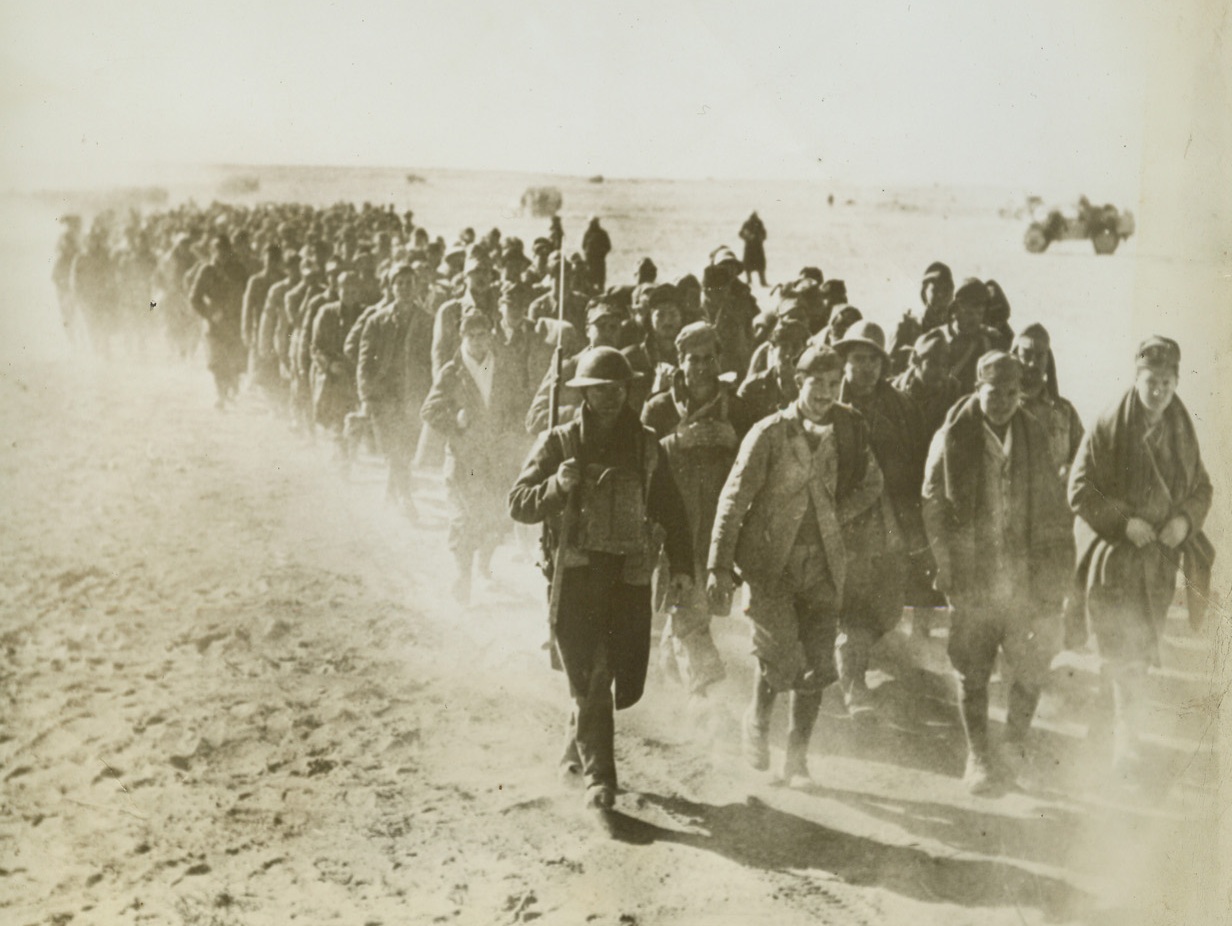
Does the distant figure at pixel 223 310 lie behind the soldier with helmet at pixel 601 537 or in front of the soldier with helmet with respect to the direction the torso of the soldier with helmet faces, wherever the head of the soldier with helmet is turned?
behind

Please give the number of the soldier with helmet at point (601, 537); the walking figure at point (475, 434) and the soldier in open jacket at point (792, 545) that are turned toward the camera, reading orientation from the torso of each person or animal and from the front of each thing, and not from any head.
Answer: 3

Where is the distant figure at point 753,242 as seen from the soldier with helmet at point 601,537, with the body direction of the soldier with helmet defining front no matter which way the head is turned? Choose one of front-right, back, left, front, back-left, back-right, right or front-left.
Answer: back

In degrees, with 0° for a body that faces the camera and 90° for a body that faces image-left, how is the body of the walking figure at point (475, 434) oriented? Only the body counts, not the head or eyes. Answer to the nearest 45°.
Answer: approximately 0°

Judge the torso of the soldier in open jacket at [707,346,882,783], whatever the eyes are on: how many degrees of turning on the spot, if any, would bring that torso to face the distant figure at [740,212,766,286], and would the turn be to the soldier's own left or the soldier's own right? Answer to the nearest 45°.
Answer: approximately 180°

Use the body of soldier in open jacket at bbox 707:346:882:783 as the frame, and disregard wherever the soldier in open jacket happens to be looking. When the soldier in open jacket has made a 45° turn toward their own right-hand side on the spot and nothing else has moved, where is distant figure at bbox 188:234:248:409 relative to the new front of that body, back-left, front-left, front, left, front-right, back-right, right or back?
right

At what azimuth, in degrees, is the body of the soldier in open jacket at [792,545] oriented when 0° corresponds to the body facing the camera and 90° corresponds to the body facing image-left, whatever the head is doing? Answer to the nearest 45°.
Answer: approximately 0°

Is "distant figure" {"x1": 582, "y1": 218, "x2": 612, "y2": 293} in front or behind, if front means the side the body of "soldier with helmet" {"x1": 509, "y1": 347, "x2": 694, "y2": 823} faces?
behind
